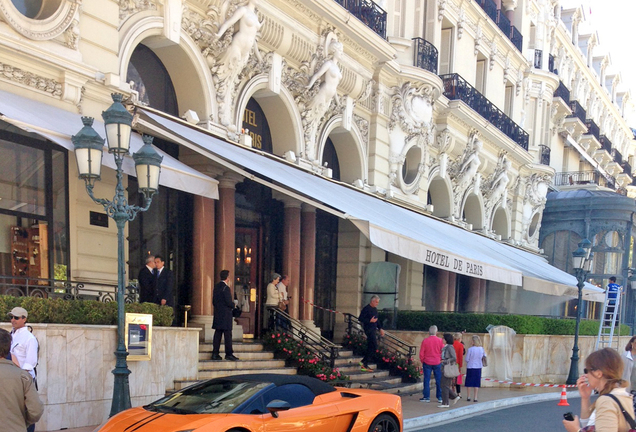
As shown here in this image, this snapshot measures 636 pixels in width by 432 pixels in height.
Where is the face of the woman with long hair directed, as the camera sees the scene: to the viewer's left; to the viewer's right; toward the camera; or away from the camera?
to the viewer's left

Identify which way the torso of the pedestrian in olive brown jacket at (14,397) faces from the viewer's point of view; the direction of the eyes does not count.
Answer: away from the camera

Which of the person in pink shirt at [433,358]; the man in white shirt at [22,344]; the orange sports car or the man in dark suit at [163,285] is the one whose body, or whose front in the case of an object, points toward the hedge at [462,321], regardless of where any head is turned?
the person in pink shirt

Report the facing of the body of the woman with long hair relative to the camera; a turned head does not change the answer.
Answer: to the viewer's left

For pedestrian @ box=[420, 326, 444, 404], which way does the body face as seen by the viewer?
away from the camera

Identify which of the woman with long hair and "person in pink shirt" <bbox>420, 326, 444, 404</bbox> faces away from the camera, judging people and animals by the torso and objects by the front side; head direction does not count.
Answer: the person in pink shirt

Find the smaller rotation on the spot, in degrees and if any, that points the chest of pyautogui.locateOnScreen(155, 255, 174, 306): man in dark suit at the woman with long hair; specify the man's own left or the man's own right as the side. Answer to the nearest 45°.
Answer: approximately 45° to the man's own left

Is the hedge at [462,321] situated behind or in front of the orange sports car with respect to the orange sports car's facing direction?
behind
